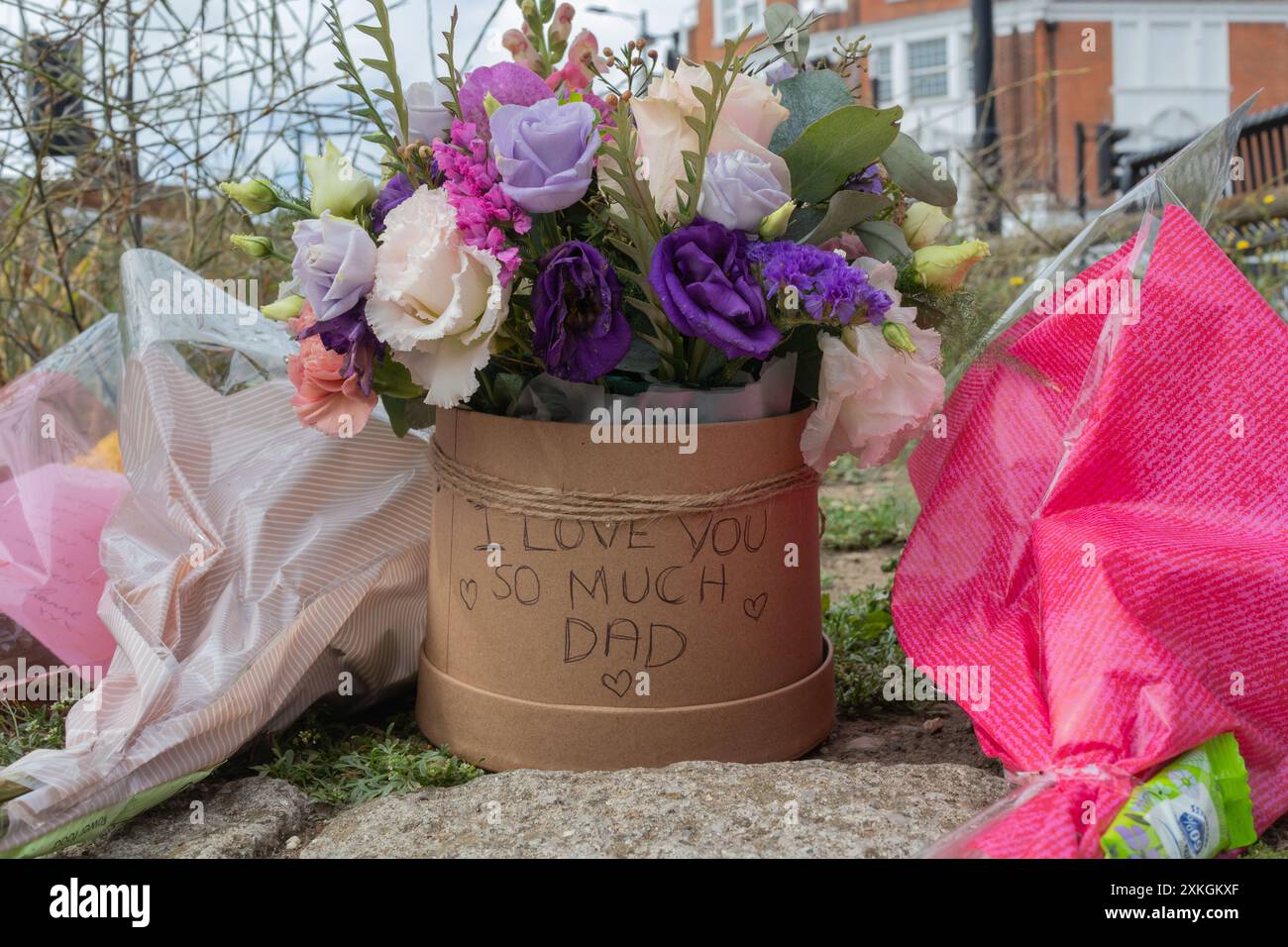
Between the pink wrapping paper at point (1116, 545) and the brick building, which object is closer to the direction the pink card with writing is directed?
the pink wrapping paper

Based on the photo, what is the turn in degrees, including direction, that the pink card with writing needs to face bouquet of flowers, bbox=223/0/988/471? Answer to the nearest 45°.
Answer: approximately 45° to its left

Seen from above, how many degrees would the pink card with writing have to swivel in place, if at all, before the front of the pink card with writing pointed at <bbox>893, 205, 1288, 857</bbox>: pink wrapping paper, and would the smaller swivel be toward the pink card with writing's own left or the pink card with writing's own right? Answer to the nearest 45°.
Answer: approximately 45° to the pink card with writing's own left

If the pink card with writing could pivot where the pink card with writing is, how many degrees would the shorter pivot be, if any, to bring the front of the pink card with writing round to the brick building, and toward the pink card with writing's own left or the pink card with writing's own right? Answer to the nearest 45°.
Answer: approximately 135° to the pink card with writing's own left

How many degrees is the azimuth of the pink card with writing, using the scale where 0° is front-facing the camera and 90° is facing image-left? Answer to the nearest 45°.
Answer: approximately 0°
